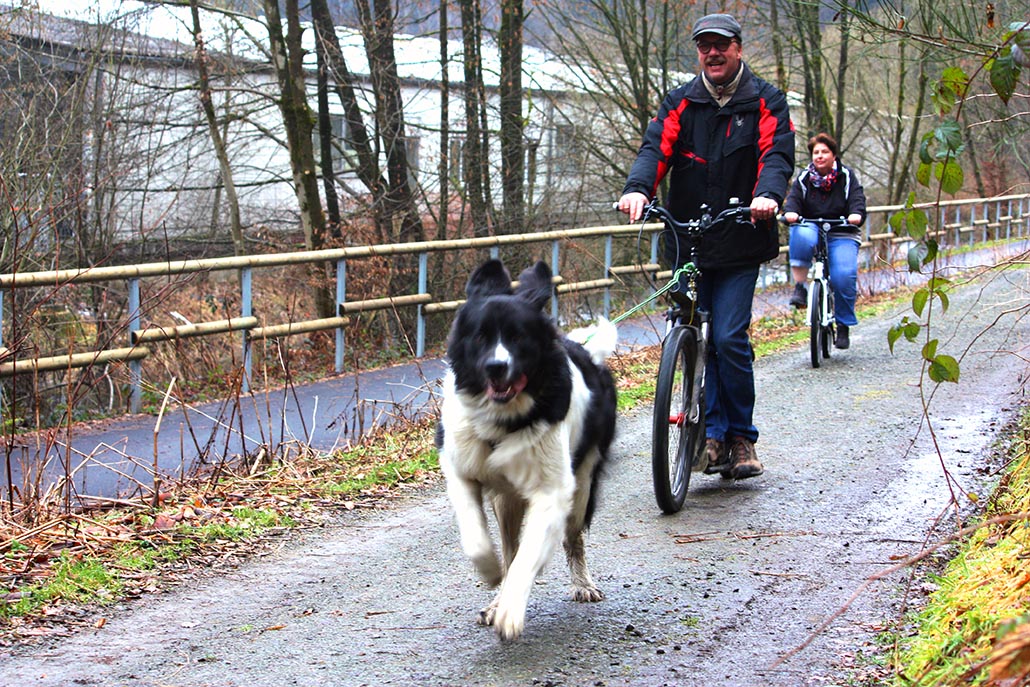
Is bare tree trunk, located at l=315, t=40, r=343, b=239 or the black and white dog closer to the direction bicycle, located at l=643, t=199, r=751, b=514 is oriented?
the black and white dog

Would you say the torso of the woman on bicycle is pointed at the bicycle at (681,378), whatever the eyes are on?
yes

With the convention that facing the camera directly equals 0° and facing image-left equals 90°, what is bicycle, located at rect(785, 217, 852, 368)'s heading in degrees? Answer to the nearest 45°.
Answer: approximately 0°

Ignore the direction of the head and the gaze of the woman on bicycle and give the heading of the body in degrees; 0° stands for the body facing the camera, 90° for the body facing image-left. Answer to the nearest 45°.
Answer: approximately 0°

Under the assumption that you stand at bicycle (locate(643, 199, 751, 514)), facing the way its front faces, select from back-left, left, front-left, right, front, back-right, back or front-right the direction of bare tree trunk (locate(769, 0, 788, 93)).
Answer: back

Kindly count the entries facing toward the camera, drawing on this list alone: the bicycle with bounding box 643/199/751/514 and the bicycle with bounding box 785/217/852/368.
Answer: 2

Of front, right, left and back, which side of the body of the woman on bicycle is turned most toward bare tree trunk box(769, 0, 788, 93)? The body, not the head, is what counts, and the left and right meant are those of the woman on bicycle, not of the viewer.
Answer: back

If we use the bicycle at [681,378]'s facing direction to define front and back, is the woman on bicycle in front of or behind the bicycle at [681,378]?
behind

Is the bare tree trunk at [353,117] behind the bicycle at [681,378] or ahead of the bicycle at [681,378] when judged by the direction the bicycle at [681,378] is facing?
behind
